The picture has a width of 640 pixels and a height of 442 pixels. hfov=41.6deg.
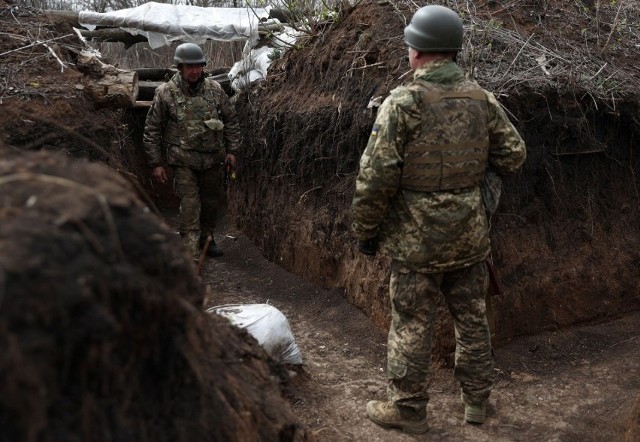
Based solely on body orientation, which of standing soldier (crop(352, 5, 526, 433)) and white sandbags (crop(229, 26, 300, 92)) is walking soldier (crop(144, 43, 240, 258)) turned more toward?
the standing soldier

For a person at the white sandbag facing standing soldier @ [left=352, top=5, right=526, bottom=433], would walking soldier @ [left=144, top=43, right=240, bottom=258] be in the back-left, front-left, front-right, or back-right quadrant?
back-left

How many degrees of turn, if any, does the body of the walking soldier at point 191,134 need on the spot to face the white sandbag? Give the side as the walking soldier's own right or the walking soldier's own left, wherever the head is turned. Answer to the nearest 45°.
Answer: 0° — they already face it

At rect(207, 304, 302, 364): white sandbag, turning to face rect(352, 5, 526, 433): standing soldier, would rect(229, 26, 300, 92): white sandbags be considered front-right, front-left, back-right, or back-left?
back-left

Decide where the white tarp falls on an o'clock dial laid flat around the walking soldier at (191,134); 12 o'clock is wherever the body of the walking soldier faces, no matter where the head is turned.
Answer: The white tarp is roughly at 6 o'clock from the walking soldier.

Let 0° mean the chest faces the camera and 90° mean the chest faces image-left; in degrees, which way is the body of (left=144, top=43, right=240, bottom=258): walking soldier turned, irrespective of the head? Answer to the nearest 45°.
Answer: approximately 0°

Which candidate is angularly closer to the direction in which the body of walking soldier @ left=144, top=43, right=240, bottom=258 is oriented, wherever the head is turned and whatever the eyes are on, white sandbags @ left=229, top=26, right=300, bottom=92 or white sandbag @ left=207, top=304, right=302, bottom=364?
the white sandbag

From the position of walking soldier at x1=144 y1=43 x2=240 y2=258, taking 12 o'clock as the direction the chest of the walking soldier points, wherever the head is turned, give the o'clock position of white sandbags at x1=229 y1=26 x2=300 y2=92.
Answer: The white sandbags is roughly at 7 o'clock from the walking soldier.

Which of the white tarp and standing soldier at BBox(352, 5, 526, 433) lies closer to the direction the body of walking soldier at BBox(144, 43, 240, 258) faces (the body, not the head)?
the standing soldier
